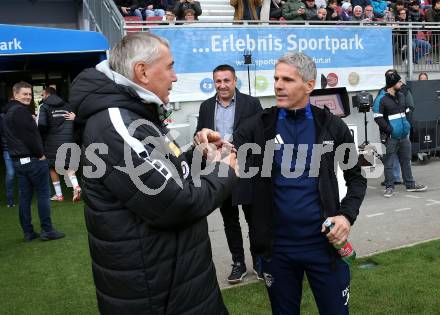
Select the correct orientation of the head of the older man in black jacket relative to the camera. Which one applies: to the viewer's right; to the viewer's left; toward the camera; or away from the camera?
to the viewer's right

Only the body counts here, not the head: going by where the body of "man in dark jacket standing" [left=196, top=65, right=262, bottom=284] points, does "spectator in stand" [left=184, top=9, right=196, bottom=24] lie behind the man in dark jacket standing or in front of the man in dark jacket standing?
behind

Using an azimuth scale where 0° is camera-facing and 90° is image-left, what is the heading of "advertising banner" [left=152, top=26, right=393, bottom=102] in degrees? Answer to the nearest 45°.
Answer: approximately 0°

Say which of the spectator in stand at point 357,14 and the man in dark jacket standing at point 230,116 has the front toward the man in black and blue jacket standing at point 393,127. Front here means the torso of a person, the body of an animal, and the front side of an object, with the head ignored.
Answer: the spectator in stand

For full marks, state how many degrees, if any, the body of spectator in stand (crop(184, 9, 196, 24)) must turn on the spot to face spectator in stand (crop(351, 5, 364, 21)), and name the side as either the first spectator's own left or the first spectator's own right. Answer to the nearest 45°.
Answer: approximately 135° to the first spectator's own left

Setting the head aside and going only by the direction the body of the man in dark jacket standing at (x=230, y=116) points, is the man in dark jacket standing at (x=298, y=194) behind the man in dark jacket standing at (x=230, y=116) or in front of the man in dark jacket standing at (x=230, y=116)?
in front

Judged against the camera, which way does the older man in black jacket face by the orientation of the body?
to the viewer's right

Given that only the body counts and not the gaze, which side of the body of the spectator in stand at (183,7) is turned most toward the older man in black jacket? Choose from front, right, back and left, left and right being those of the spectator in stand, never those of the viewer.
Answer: front

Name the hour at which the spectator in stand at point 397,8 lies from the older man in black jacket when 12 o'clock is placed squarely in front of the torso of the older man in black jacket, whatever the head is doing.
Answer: The spectator in stand is roughly at 10 o'clock from the older man in black jacket.
